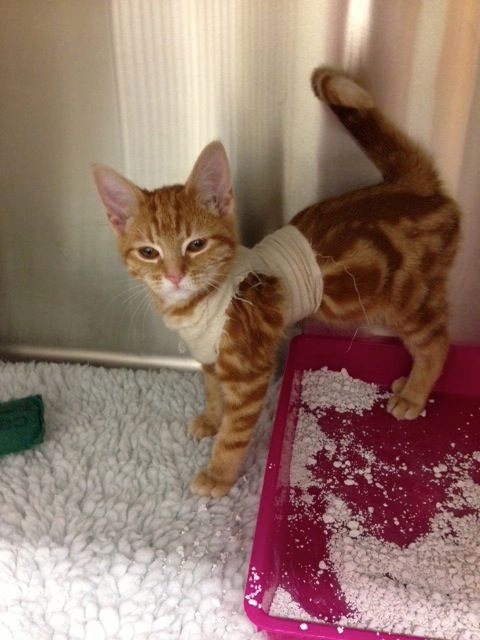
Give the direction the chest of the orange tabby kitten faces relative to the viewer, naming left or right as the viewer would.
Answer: facing the viewer and to the left of the viewer
